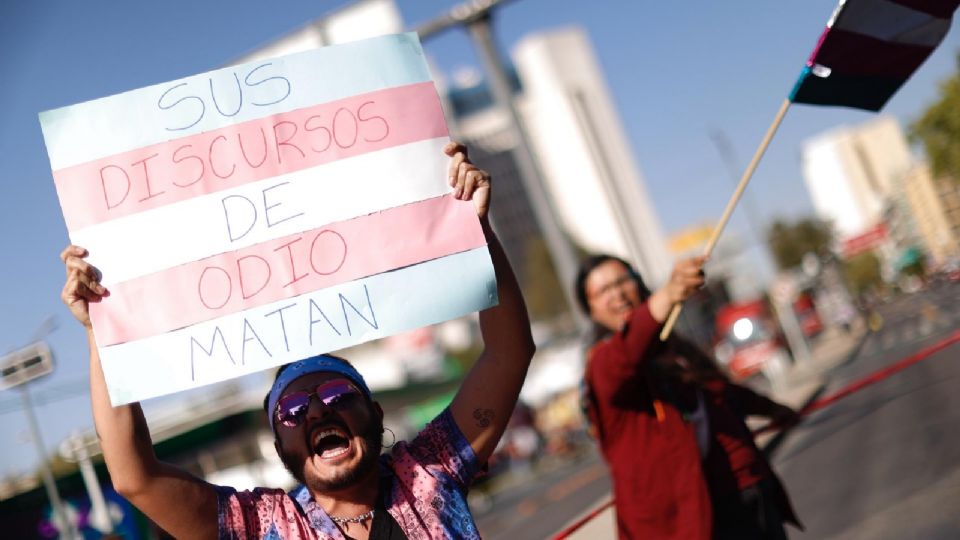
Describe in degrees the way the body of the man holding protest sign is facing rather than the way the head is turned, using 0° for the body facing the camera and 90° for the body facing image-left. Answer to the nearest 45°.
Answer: approximately 0°

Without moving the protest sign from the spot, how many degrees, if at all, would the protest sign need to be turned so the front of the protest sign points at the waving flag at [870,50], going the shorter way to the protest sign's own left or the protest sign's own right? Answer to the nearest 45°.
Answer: approximately 90° to the protest sign's own left

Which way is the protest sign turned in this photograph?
toward the camera
